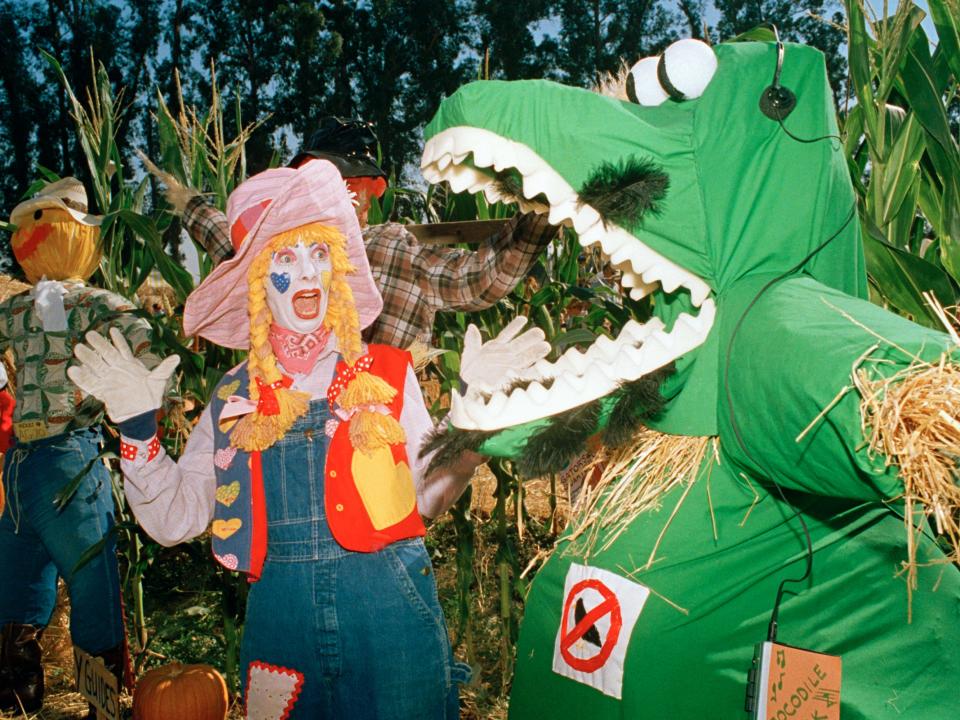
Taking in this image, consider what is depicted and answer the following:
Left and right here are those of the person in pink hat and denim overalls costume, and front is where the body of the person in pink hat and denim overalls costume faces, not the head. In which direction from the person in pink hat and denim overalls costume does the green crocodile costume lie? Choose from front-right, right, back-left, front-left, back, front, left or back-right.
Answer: front-left

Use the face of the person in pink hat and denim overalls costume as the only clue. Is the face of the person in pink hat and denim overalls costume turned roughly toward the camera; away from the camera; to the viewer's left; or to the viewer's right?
toward the camera

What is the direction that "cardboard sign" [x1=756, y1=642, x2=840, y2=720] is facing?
toward the camera

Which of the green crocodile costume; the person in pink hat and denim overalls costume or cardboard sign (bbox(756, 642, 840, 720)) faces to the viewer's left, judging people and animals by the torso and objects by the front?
the green crocodile costume

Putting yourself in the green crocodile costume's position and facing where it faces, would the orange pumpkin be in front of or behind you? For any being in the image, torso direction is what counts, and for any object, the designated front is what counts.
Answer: in front

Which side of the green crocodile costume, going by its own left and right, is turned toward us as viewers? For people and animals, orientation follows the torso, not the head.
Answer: left

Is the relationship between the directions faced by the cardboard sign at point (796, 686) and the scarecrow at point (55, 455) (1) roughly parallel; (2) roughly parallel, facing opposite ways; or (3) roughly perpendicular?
roughly parallel

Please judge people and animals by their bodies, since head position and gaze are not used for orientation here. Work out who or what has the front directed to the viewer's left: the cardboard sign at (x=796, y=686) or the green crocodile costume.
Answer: the green crocodile costume

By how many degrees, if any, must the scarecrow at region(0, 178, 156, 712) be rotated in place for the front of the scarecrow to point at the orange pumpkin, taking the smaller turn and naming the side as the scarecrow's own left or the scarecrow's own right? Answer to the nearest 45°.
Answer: approximately 45° to the scarecrow's own left

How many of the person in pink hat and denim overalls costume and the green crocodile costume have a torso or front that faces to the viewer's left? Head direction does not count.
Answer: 1

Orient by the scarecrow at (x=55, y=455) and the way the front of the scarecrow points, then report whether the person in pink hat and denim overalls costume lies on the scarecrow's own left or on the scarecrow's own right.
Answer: on the scarecrow's own left
